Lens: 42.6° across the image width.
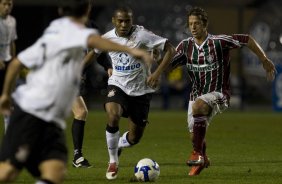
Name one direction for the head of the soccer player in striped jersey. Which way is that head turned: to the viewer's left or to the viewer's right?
to the viewer's left

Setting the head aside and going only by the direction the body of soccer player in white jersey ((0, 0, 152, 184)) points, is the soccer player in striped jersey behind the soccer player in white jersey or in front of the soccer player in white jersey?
in front

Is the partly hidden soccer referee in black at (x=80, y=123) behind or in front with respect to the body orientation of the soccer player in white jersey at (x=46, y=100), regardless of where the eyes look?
in front

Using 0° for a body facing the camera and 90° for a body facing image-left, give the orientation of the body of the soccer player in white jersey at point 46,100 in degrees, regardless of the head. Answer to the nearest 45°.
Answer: approximately 225°

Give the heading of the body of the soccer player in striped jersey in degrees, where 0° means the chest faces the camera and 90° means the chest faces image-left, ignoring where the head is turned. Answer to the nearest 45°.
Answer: approximately 45°

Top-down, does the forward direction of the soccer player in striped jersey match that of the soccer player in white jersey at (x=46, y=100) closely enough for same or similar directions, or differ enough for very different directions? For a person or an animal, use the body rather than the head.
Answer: very different directions
